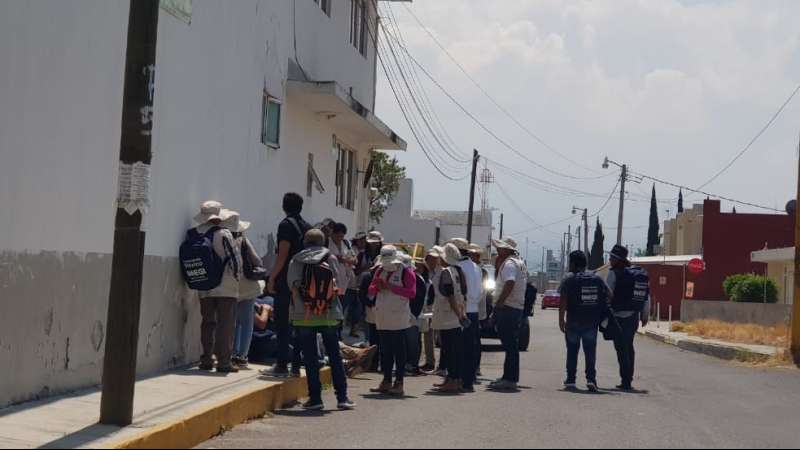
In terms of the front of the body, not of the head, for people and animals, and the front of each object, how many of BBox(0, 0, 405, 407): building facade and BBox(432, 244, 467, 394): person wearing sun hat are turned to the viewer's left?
1

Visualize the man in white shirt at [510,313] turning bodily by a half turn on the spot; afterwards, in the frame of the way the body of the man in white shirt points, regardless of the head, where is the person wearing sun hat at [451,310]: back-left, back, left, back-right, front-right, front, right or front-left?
back-right

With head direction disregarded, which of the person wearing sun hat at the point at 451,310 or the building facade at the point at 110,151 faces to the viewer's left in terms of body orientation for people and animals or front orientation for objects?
the person wearing sun hat

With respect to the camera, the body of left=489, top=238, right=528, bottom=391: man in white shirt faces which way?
to the viewer's left

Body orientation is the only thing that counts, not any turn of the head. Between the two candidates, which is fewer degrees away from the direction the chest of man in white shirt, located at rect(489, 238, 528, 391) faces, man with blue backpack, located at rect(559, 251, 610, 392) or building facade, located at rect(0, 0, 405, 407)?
the building facade

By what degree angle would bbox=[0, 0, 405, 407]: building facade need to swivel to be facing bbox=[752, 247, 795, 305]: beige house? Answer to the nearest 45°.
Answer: approximately 90° to its left

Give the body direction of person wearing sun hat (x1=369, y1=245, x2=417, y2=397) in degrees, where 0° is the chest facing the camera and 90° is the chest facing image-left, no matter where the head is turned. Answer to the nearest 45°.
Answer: approximately 45°

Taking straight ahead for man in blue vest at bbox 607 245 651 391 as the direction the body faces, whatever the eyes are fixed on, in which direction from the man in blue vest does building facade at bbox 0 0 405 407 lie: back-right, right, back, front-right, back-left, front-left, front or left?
left

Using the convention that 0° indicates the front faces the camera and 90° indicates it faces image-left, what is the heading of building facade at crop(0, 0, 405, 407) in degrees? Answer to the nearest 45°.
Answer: approximately 315°

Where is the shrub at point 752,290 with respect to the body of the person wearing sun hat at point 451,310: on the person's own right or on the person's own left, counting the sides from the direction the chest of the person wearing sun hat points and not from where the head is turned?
on the person's own right

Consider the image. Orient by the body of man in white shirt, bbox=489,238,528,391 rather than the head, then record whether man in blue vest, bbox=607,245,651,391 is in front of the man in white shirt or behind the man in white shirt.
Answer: behind

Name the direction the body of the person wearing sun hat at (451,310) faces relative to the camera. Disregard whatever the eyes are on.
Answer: to the viewer's left

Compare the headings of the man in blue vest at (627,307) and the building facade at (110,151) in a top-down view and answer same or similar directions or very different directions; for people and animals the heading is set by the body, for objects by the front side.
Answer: very different directions
